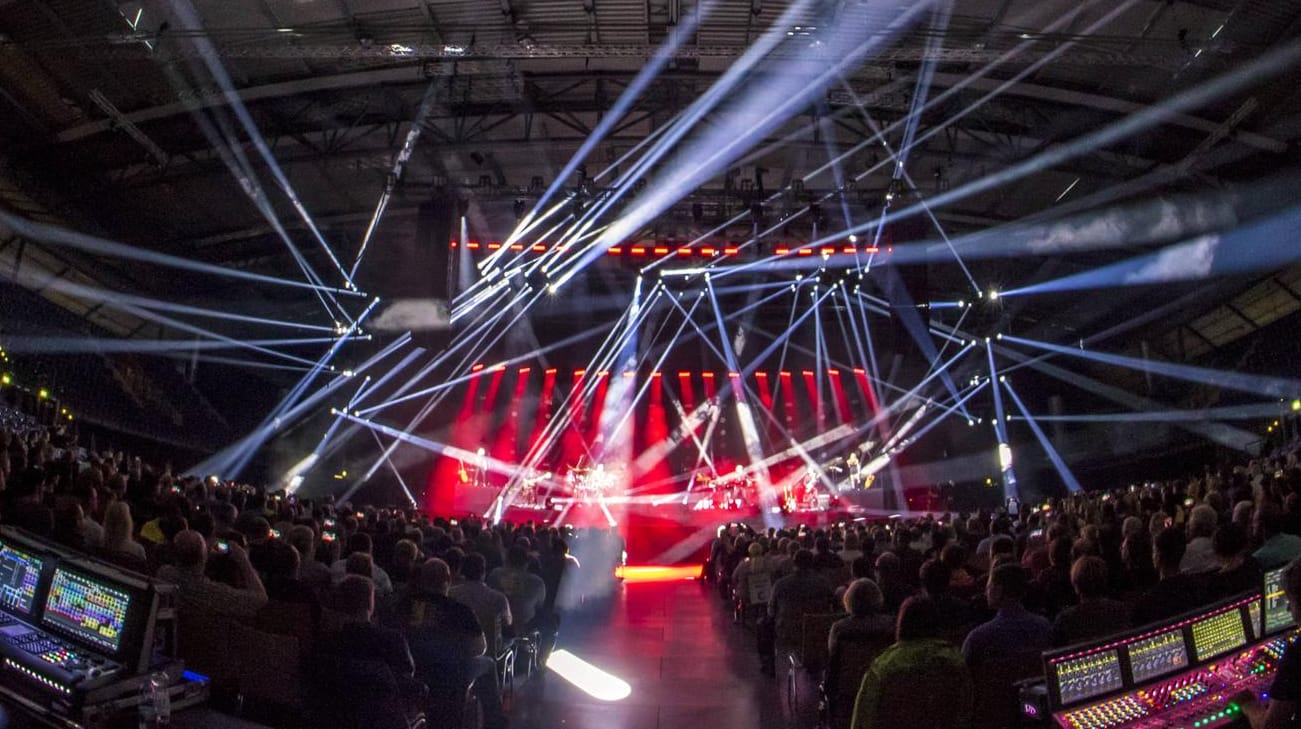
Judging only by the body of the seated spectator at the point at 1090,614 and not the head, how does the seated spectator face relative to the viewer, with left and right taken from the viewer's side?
facing away from the viewer and to the left of the viewer

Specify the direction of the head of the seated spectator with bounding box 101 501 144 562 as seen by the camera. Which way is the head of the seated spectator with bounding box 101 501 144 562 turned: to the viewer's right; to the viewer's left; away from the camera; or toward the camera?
away from the camera

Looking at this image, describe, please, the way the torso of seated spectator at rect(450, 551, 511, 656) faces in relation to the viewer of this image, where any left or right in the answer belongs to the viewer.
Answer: facing away from the viewer

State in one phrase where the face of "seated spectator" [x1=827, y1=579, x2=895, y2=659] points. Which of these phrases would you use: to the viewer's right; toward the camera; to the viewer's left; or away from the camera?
away from the camera

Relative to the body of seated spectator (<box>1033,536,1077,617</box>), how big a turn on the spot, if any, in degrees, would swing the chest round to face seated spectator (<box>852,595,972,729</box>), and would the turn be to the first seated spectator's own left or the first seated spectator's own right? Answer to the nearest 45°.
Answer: approximately 135° to the first seated spectator's own left

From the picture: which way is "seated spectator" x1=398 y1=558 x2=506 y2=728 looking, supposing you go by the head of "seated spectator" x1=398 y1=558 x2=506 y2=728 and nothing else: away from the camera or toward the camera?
away from the camera

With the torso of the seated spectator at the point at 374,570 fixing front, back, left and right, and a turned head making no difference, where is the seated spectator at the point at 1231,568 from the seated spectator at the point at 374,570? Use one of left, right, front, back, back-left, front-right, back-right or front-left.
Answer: back-right

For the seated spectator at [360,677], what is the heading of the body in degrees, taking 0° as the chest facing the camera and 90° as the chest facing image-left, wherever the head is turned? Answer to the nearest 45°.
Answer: approximately 180°

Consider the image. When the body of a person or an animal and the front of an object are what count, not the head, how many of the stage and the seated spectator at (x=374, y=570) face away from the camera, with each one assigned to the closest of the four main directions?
1

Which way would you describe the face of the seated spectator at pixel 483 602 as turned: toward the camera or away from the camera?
away from the camera

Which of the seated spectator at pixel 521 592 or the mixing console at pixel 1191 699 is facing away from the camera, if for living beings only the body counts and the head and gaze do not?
the seated spectator
